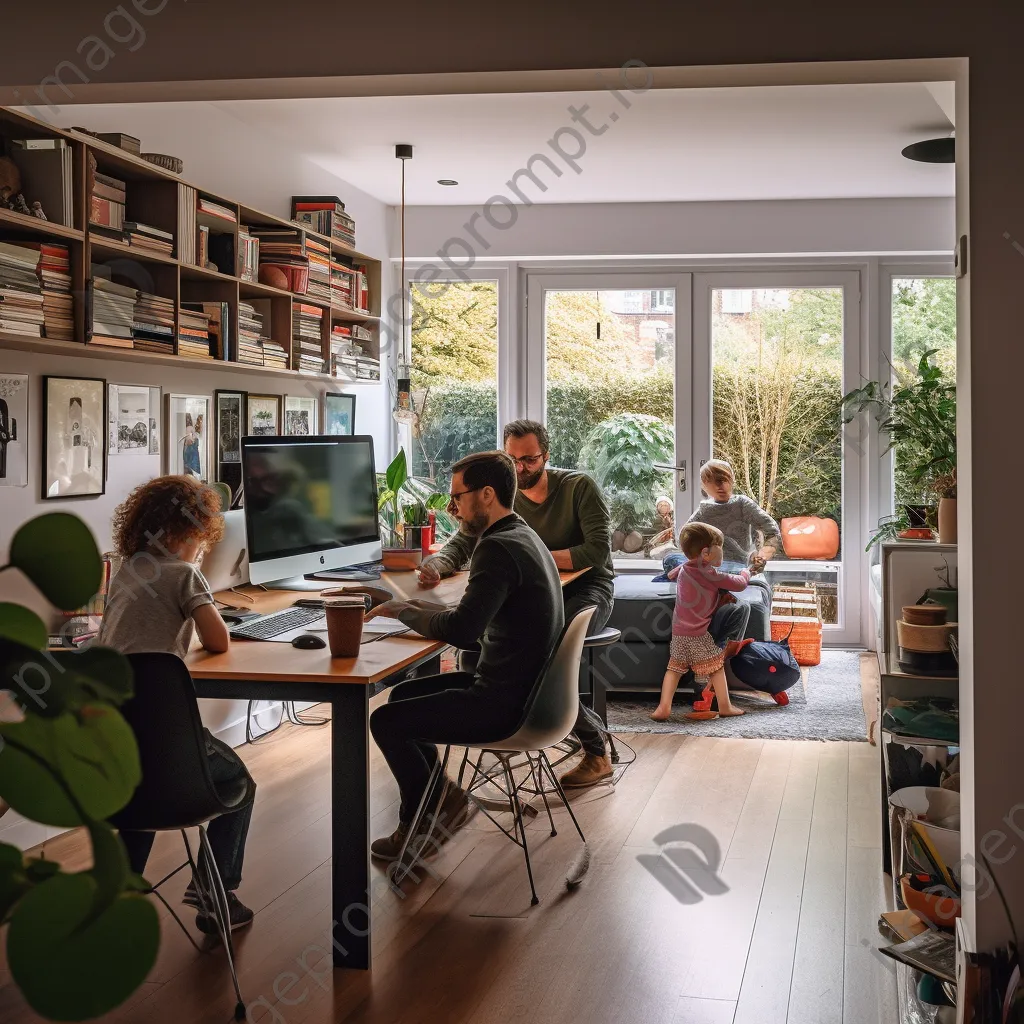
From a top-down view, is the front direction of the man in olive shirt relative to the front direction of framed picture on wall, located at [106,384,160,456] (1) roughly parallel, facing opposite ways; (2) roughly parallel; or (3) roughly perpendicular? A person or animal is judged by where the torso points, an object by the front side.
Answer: roughly perpendicular

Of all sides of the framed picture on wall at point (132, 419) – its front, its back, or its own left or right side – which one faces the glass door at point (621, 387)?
left

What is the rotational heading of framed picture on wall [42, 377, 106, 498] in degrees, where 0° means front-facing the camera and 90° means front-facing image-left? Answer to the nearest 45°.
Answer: approximately 315°

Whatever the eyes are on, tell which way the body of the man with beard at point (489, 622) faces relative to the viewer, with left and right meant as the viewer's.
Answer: facing to the left of the viewer

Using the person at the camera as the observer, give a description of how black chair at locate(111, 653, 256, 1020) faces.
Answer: facing away from the viewer and to the right of the viewer

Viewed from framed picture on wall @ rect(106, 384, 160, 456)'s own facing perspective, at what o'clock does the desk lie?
The desk is roughly at 1 o'clock from the framed picture on wall.

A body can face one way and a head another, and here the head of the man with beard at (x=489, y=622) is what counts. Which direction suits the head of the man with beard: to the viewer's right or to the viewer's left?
to the viewer's left

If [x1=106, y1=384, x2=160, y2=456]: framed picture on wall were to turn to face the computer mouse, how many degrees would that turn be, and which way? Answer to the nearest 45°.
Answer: approximately 45° to its right

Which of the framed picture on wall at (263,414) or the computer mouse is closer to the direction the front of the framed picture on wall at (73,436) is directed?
the computer mouse
